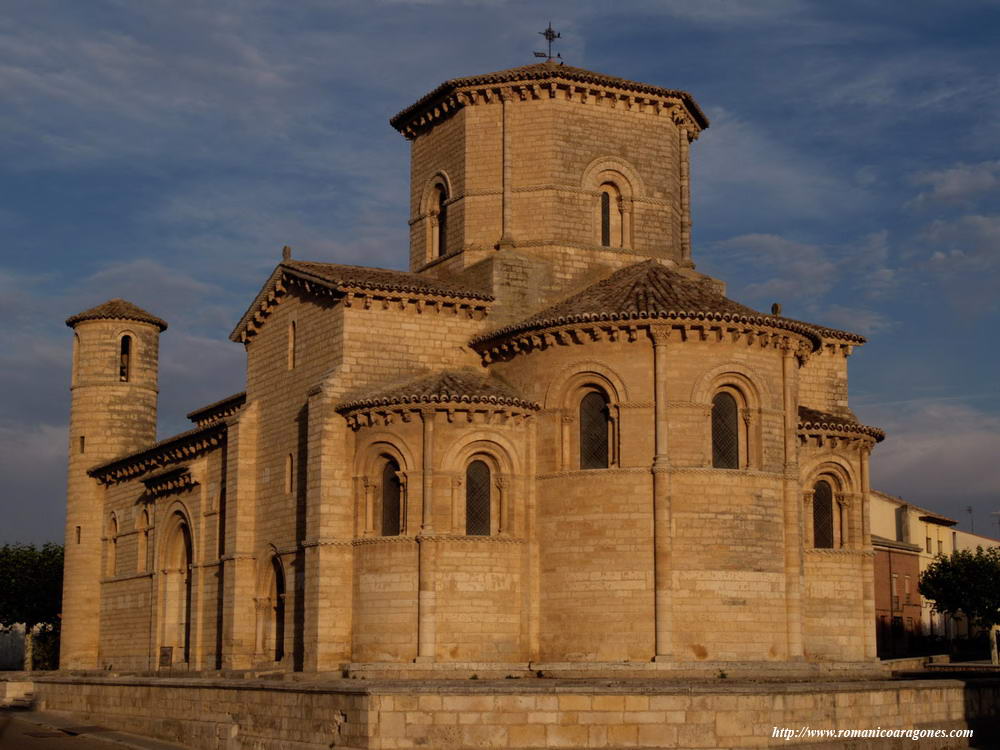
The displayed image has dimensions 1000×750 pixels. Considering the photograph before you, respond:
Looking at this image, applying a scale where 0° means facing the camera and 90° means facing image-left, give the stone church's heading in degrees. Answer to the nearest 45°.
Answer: approximately 135°
